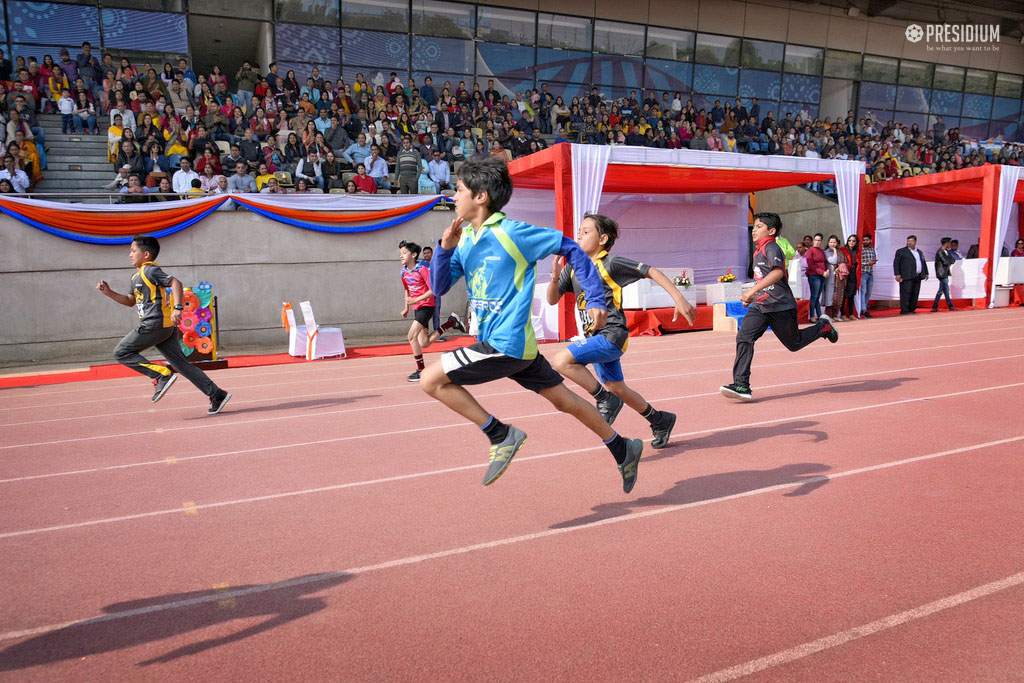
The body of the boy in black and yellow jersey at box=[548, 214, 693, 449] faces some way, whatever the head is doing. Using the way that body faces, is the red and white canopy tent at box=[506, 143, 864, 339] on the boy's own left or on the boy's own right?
on the boy's own right

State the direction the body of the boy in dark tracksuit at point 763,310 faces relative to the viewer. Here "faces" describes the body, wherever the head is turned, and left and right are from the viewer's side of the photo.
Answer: facing to the left of the viewer

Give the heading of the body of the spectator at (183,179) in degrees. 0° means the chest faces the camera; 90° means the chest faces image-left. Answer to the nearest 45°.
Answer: approximately 0°

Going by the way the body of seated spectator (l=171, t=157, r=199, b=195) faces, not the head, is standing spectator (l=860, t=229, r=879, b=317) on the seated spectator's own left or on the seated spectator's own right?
on the seated spectator's own left

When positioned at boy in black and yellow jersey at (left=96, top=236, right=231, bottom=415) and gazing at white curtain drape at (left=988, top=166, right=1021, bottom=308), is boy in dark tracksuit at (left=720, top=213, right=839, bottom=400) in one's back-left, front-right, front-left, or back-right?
front-right

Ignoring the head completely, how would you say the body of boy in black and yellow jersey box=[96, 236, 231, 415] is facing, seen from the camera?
to the viewer's left

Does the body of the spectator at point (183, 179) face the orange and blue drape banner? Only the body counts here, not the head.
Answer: yes

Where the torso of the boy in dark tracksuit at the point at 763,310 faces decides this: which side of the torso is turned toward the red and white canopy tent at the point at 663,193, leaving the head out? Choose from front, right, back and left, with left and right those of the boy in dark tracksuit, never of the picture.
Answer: right

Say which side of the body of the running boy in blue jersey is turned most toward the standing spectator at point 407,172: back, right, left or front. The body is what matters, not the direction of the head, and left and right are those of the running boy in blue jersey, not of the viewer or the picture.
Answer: right

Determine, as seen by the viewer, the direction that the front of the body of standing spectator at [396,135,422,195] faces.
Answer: toward the camera
